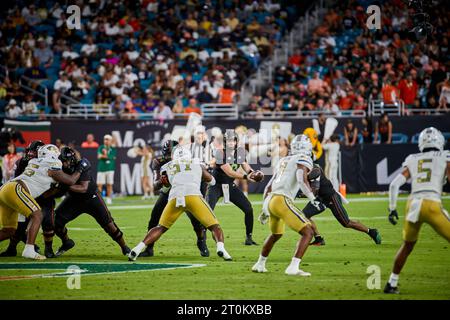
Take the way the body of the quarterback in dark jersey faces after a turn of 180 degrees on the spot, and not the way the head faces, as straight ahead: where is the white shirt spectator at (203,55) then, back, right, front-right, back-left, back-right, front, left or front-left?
front-right

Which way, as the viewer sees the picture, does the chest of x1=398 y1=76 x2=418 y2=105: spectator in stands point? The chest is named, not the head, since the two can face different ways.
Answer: toward the camera

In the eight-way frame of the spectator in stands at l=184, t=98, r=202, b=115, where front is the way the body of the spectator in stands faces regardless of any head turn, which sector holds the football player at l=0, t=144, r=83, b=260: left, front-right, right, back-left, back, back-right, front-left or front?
front

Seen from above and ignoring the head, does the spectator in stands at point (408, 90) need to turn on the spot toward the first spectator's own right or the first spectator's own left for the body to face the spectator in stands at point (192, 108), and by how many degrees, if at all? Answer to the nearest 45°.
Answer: approximately 90° to the first spectator's own right

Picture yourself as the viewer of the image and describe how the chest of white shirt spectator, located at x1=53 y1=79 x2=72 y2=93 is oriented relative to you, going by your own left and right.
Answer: facing the viewer

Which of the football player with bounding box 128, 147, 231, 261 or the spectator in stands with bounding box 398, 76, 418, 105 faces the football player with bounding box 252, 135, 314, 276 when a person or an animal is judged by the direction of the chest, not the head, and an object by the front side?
the spectator in stands

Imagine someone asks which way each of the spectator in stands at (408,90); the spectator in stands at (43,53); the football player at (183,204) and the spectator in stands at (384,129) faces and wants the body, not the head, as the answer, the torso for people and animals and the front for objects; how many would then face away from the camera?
1

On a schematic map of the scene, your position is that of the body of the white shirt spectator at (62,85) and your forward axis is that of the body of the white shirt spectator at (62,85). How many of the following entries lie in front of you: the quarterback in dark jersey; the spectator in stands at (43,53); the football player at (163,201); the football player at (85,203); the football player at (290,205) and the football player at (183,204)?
5

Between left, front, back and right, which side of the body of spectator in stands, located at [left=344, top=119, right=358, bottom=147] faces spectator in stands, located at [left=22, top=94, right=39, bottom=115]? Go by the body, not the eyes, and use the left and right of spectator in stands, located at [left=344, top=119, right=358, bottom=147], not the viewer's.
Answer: right

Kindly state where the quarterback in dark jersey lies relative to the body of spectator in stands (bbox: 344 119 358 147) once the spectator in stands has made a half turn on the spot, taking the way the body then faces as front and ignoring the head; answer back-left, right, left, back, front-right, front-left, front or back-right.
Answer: back

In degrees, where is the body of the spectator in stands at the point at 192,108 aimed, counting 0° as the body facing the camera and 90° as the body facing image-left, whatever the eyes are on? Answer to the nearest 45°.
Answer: approximately 0°

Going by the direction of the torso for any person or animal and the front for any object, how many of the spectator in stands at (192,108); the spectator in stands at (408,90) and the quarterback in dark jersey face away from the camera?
0

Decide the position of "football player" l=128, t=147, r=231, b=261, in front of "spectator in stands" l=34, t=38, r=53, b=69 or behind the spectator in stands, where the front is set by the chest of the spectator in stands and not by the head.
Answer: in front

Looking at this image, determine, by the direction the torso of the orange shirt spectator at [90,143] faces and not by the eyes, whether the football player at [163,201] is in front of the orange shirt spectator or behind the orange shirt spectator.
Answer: in front

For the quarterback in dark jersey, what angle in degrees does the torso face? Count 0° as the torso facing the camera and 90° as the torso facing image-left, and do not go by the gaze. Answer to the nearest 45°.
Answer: approximately 315°

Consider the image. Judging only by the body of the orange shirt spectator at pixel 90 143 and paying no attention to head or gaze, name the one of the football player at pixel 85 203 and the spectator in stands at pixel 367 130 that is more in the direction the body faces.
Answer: the football player
